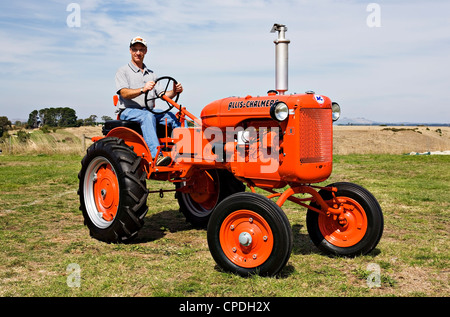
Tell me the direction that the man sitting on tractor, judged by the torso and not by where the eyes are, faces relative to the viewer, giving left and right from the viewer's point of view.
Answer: facing the viewer and to the right of the viewer

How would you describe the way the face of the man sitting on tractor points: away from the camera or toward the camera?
toward the camera

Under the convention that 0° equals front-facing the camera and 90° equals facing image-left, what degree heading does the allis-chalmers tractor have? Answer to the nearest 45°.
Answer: approximately 315°
